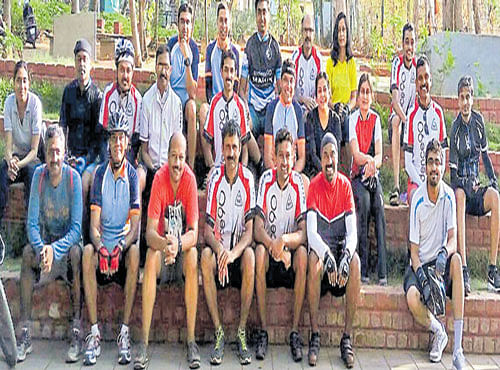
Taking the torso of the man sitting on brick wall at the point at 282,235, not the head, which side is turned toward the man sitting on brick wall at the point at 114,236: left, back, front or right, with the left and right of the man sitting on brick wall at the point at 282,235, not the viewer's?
right

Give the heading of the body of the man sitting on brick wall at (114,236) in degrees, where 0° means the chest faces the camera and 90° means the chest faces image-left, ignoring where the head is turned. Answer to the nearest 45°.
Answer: approximately 0°

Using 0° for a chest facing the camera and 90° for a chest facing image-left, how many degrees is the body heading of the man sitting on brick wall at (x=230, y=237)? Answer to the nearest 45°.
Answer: approximately 0°

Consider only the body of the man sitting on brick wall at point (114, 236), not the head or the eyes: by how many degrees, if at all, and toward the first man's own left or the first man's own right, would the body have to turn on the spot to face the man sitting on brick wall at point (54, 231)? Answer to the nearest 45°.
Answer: approximately 90° to the first man's own right

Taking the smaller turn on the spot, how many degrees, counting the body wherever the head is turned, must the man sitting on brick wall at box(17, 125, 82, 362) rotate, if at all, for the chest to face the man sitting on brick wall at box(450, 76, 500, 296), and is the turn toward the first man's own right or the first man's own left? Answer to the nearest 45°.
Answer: approximately 90° to the first man's own left
